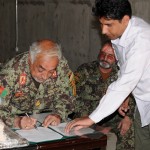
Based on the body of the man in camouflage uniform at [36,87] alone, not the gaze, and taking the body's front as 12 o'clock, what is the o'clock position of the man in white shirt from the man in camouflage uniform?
The man in white shirt is roughly at 10 o'clock from the man in camouflage uniform.

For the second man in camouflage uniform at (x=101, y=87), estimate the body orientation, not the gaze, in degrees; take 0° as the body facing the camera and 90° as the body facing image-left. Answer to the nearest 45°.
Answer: approximately 0°

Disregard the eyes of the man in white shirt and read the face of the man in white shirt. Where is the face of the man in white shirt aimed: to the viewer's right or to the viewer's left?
to the viewer's left

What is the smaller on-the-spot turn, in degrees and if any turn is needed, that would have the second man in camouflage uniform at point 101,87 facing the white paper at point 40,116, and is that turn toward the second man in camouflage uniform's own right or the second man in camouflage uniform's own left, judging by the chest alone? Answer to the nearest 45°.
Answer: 0° — they already face it

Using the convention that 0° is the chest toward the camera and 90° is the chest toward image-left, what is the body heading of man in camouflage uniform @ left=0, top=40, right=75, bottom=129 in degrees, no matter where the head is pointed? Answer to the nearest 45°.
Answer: approximately 0°

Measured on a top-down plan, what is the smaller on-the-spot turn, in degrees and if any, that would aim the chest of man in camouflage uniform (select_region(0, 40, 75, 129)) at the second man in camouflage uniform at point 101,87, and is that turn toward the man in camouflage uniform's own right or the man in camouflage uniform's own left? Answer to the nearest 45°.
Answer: approximately 135° to the man in camouflage uniform's own left

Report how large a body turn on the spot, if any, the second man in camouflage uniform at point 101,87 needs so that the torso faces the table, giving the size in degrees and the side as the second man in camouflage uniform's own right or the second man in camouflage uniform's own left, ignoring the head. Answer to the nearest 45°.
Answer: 0° — they already face it

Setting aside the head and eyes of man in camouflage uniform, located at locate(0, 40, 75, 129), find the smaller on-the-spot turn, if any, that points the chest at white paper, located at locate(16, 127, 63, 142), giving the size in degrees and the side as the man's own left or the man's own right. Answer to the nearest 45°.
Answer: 0° — they already face it

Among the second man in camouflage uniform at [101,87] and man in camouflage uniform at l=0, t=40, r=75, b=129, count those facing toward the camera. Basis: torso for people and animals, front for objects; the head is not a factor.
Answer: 2
